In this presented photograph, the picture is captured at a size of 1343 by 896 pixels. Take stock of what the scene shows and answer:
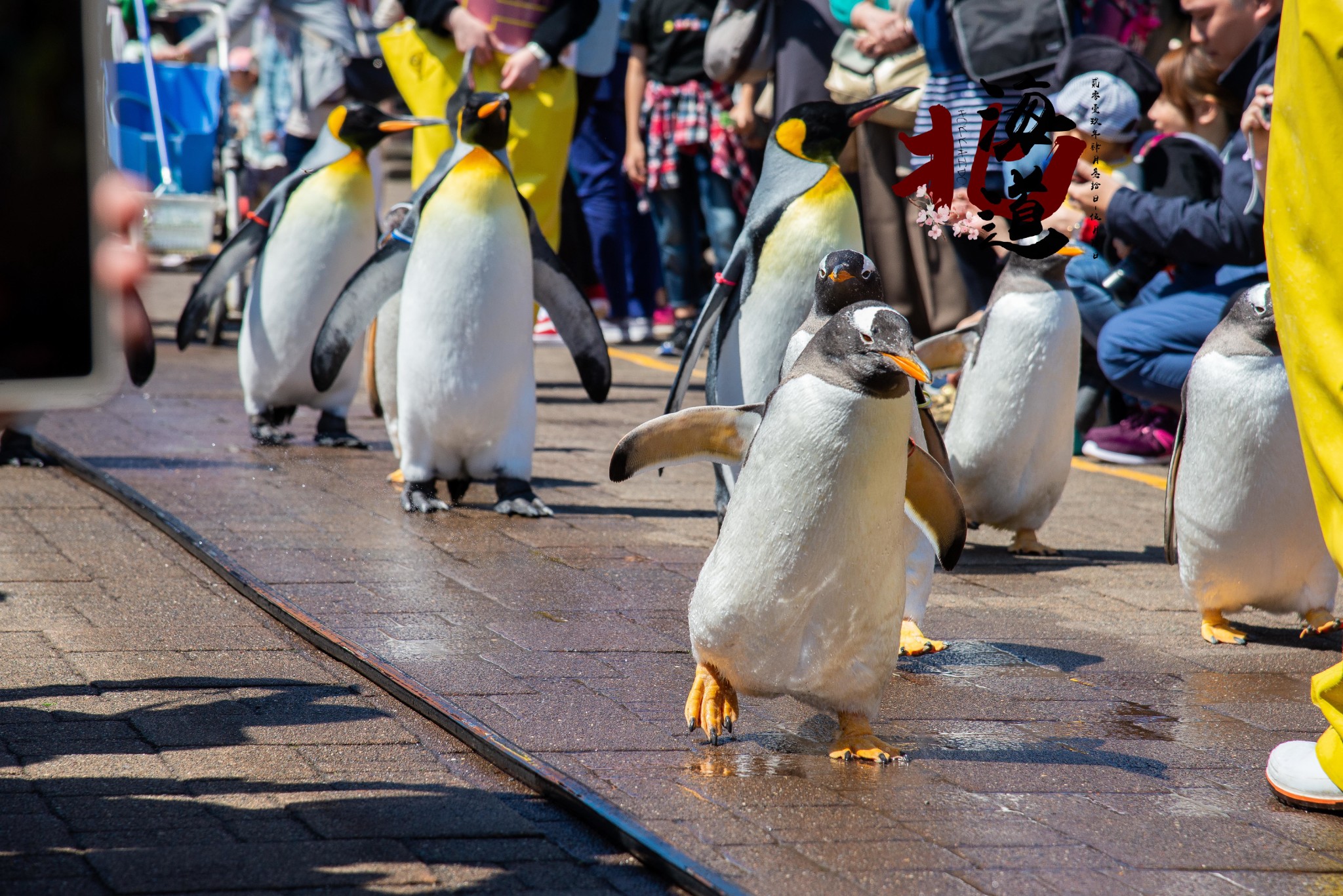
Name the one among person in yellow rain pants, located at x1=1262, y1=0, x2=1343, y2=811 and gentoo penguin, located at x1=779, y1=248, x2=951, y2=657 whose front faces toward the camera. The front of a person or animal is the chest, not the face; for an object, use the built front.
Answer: the gentoo penguin

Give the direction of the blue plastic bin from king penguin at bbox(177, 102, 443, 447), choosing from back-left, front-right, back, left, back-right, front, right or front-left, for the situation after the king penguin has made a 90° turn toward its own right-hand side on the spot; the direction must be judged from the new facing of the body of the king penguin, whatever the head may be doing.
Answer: back-right

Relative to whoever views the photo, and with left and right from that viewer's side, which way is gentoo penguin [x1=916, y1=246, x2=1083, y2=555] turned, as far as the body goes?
facing the viewer and to the right of the viewer

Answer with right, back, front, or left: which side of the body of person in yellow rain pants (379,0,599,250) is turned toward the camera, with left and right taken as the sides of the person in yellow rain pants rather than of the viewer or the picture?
front

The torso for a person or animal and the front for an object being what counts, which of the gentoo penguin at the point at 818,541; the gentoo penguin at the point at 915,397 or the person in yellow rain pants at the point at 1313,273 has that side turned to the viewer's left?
the person in yellow rain pants

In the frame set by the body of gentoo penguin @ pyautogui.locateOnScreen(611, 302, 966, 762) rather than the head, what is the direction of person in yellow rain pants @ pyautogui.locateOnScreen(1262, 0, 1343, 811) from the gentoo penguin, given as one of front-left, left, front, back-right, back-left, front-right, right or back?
front-left

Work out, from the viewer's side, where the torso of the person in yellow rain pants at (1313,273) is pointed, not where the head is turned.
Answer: to the viewer's left

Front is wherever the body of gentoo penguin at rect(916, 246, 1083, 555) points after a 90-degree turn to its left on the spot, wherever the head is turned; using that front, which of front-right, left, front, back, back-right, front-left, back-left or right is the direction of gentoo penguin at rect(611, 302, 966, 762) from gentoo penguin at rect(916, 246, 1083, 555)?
back-right

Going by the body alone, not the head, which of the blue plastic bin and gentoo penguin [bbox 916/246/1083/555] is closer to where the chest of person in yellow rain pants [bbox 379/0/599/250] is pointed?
the gentoo penguin

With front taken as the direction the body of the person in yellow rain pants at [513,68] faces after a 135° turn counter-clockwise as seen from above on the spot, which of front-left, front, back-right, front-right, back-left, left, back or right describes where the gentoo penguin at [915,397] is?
back-right

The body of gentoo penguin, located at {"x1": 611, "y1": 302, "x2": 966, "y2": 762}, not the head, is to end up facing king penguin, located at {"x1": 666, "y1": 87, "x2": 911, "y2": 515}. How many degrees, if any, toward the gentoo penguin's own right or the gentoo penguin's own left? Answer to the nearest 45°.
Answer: approximately 135° to the gentoo penguin's own left

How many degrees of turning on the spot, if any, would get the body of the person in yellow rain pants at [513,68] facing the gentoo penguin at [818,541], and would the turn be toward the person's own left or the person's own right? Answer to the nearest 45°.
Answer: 0° — they already face it

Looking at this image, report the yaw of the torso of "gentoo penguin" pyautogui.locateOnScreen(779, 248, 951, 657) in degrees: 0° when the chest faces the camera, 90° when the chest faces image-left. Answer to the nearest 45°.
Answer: approximately 0°

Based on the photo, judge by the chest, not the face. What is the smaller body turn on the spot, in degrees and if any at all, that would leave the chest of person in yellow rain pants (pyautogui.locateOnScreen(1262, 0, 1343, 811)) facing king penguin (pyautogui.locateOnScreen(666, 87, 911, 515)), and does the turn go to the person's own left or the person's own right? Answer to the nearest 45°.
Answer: approximately 45° to the person's own right
